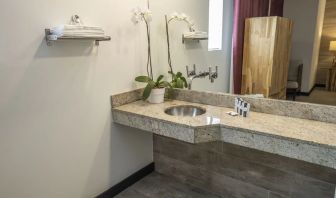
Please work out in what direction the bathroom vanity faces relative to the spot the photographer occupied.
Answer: facing the viewer and to the left of the viewer
